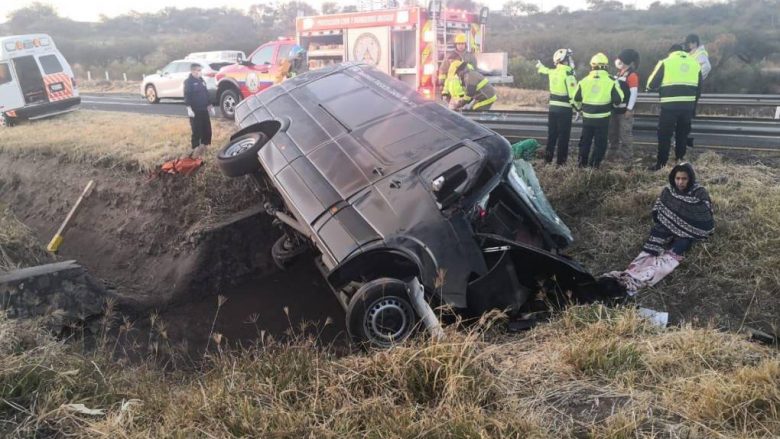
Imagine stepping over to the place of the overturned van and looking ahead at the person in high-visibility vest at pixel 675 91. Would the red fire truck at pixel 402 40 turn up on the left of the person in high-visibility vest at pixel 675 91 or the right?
left

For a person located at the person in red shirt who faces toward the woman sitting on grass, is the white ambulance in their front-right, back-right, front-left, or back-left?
back-right

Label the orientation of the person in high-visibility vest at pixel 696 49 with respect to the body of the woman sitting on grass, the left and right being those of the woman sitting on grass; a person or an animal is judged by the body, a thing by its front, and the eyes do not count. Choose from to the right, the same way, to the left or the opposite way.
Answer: the same way

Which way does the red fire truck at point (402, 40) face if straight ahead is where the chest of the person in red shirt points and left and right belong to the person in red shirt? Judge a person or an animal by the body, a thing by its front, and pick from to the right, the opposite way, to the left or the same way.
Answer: to the right

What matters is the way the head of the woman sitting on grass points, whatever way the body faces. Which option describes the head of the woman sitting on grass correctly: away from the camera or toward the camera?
toward the camera

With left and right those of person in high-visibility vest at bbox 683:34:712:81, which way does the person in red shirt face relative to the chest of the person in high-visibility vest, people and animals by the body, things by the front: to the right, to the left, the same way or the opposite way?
the same way

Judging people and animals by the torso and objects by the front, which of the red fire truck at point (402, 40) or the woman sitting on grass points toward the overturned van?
the woman sitting on grass

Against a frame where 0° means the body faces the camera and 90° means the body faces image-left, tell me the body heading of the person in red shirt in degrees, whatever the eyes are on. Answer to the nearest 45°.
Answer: approximately 45°

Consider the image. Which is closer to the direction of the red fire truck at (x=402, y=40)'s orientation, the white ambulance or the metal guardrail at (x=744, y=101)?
the white ambulance
